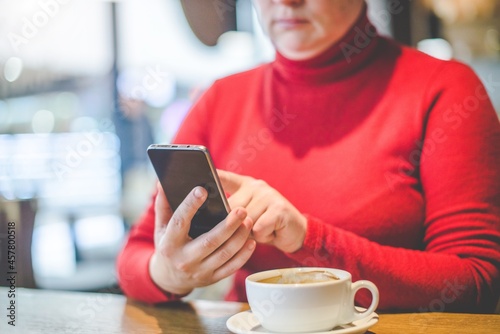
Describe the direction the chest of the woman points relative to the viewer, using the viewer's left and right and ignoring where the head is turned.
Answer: facing the viewer and to the left of the viewer
